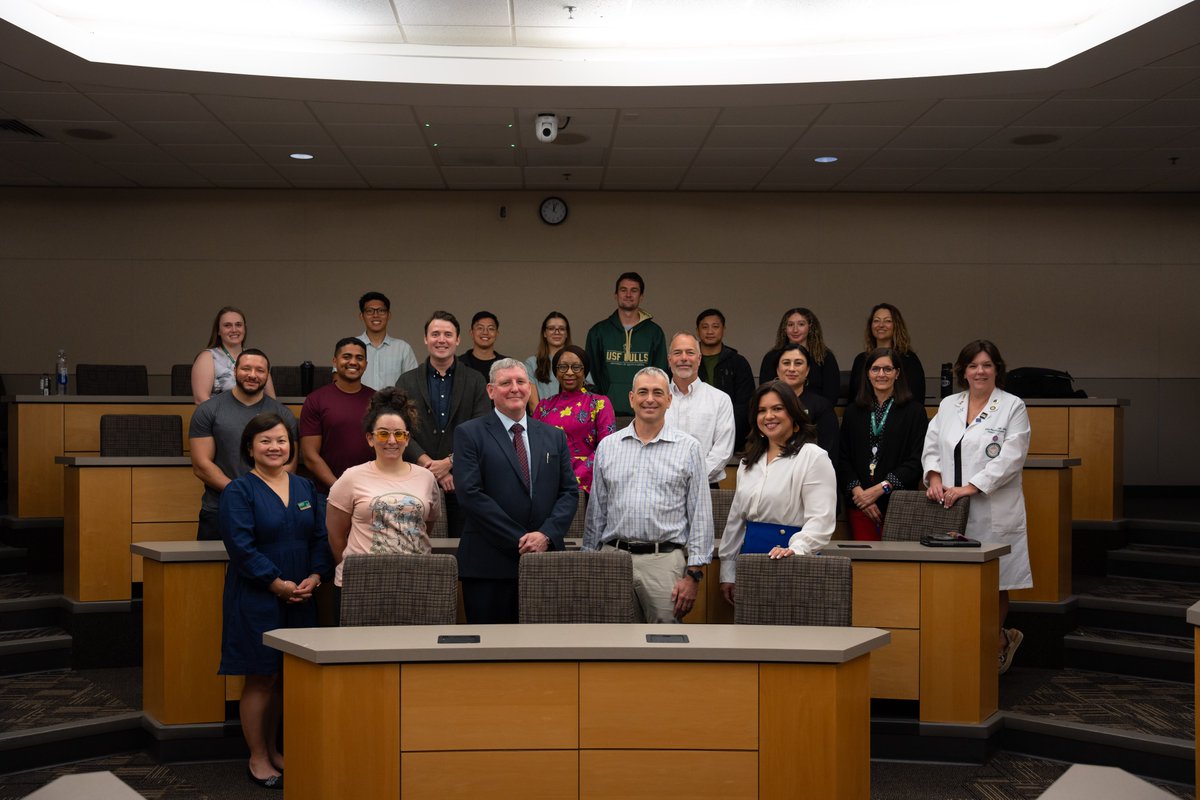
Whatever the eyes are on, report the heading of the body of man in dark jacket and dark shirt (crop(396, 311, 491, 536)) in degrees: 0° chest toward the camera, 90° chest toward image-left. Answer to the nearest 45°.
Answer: approximately 0°

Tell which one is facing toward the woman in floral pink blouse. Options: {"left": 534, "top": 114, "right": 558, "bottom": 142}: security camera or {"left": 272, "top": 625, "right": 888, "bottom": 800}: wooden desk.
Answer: the security camera

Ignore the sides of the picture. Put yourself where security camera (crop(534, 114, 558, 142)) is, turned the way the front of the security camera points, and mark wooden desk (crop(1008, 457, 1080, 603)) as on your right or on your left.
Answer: on your left

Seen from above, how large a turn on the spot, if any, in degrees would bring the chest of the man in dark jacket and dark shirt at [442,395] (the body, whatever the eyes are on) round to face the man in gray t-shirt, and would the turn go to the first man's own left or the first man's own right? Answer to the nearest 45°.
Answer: approximately 90° to the first man's own right

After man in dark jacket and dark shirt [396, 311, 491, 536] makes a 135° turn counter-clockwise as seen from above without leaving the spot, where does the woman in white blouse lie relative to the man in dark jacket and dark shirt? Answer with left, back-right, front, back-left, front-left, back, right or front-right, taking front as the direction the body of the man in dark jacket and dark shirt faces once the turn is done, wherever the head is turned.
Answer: right

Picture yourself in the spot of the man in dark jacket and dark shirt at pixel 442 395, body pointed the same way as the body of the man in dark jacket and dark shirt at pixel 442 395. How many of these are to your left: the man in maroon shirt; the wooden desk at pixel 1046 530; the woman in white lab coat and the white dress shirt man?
3

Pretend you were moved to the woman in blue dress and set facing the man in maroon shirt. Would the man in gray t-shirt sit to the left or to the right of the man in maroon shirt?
left

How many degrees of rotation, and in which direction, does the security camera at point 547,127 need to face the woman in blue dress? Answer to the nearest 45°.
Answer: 0° — it already faces them
